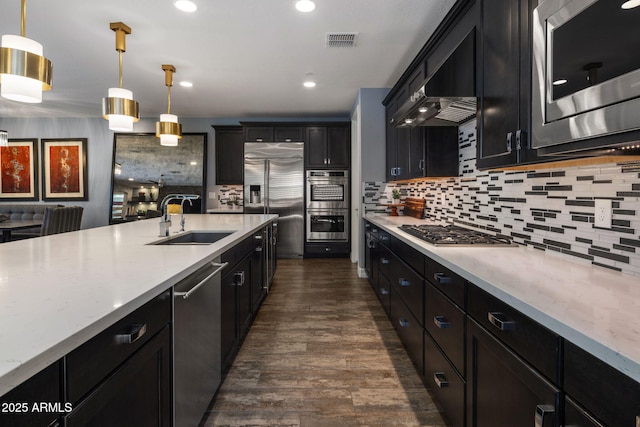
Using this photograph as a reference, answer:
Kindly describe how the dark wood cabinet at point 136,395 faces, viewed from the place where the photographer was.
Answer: facing the viewer and to the right of the viewer

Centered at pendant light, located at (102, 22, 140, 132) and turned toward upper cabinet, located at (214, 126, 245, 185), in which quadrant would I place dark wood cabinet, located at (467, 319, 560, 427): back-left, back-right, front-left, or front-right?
back-right

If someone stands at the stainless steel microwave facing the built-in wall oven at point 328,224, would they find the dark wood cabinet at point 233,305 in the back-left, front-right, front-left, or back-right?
front-left

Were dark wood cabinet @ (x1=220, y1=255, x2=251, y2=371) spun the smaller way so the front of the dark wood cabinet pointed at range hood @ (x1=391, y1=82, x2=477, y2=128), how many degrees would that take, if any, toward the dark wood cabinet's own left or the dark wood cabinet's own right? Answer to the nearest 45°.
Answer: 0° — it already faces it

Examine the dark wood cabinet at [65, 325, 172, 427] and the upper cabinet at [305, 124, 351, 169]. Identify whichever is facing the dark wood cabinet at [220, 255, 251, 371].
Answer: the upper cabinet

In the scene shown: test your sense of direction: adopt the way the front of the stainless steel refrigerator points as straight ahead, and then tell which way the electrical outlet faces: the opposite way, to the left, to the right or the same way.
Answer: to the right

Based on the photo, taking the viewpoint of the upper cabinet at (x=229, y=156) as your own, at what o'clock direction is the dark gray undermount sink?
The dark gray undermount sink is roughly at 12 o'clock from the upper cabinet.

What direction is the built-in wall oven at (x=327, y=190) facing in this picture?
toward the camera

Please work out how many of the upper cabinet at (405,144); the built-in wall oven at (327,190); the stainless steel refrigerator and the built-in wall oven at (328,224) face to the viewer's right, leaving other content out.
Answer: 0

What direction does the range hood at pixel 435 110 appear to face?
to the viewer's left

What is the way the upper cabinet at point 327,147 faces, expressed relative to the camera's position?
facing the viewer

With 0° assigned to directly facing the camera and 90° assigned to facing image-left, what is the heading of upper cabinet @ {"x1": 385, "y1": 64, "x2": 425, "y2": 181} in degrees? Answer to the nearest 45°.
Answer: approximately 90°

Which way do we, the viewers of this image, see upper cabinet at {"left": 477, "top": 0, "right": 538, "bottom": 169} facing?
facing the viewer and to the left of the viewer

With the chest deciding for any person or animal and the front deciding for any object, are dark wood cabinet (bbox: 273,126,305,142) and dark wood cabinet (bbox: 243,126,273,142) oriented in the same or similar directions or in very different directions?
same or similar directions

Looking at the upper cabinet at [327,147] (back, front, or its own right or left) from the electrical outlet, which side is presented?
front

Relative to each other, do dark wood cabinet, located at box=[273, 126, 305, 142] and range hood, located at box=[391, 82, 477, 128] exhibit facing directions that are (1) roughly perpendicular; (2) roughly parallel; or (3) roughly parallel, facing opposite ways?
roughly perpendicular

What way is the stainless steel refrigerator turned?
toward the camera

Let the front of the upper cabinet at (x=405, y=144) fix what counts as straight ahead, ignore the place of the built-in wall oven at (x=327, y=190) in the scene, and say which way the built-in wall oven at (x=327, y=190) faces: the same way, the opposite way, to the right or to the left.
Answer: to the left

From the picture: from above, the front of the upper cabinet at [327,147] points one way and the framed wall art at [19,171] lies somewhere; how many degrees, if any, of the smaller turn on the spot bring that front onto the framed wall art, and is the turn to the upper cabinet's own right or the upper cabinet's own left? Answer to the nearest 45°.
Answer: approximately 90° to the upper cabinet's own right
